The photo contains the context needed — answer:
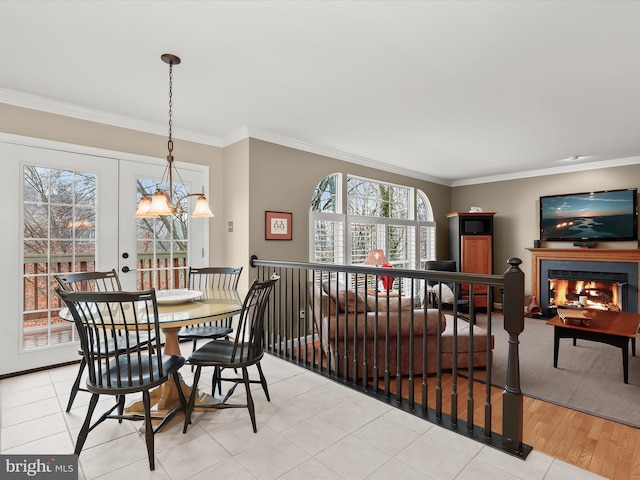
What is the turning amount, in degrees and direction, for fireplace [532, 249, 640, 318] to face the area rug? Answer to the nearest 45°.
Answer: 0° — it already faces it

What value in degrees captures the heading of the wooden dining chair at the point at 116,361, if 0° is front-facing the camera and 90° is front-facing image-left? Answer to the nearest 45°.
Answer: approximately 225°

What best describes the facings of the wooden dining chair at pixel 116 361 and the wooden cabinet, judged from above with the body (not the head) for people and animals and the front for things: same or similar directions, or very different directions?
very different directions

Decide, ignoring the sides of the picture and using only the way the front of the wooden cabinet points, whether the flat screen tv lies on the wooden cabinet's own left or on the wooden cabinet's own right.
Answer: on the wooden cabinet's own left

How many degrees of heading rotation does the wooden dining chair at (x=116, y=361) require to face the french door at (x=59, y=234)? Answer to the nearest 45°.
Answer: approximately 45° to its left

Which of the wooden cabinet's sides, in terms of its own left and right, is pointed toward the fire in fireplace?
left

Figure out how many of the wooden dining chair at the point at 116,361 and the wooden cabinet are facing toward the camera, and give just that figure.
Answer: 1

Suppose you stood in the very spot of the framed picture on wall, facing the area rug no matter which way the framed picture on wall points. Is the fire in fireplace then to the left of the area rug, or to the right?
left

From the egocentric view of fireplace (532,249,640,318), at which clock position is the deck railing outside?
The deck railing outside is roughly at 1 o'clock from the fireplace.

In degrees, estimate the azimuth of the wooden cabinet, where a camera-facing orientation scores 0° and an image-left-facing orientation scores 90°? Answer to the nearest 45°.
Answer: approximately 0°
